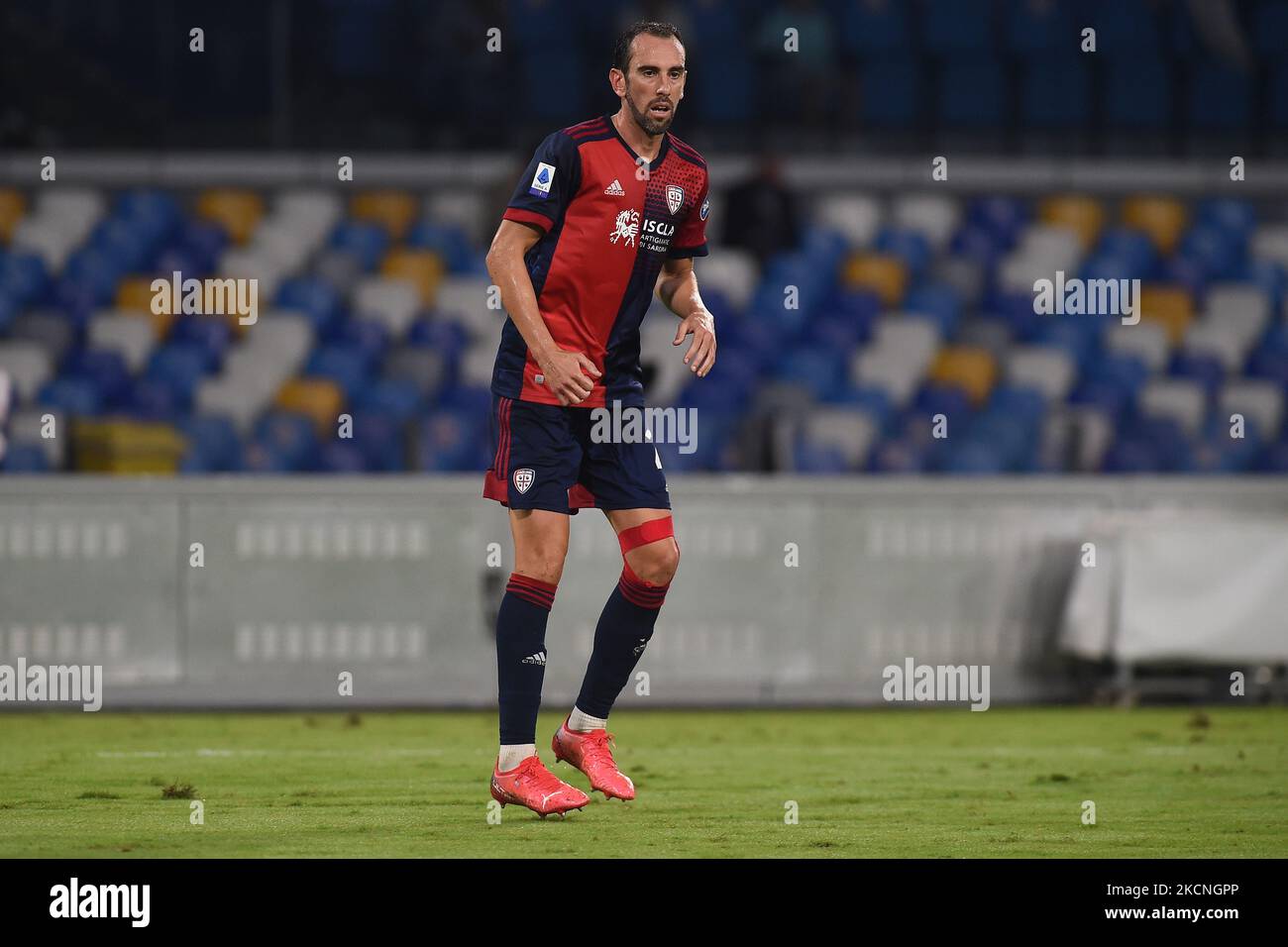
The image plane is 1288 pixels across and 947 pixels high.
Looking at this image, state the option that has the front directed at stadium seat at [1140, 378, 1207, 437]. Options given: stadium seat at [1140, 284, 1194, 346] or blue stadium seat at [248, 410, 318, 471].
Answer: stadium seat at [1140, 284, 1194, 346]

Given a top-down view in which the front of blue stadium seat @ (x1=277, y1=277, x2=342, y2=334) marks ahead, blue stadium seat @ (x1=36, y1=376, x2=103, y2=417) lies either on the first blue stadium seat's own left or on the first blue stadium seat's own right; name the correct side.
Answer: on the first blue stadium seat's own right

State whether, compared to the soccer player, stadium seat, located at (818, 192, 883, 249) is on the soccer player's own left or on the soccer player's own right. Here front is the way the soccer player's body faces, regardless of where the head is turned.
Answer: on the soccer player's own left

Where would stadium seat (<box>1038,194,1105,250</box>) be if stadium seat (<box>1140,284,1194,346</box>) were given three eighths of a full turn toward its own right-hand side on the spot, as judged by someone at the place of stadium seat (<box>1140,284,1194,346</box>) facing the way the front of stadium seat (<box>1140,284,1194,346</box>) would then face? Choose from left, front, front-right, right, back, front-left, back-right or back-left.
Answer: front

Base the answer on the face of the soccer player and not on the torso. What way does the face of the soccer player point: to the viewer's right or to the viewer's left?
to the viewer's right

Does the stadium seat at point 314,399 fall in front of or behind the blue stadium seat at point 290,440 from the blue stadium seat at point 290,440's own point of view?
behind

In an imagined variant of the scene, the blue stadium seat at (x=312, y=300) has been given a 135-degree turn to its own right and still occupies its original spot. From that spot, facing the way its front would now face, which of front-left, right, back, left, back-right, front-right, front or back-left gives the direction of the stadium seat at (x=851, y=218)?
back-right

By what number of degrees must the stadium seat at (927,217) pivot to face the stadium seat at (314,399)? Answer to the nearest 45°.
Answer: approximately 45° to its right

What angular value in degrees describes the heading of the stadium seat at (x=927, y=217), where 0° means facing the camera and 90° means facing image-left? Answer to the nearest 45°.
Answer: approximately 0°

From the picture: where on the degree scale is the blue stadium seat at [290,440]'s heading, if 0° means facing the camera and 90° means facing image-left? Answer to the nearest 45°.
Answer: approximately 0°

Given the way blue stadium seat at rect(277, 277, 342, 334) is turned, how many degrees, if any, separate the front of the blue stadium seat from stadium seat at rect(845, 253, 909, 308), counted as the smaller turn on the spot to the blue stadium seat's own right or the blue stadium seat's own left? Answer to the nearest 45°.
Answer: approximately 90° to the blue stadium seat's own left
